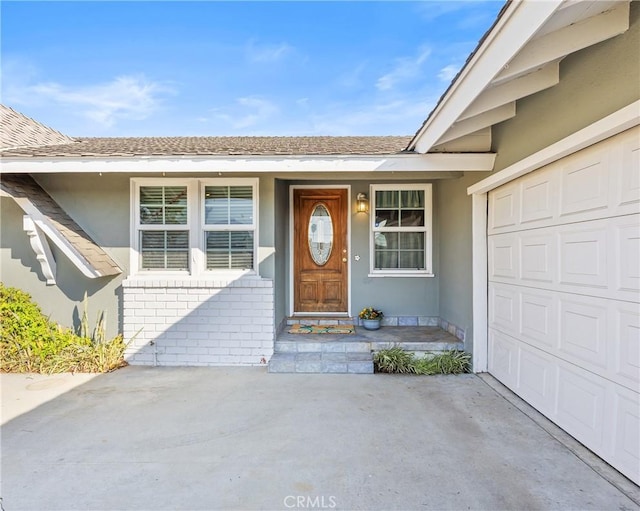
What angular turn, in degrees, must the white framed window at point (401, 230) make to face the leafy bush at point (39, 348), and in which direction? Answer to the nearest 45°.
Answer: approximately 45° to its right

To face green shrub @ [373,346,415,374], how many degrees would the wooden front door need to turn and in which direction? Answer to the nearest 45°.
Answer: approximately 45° to its left

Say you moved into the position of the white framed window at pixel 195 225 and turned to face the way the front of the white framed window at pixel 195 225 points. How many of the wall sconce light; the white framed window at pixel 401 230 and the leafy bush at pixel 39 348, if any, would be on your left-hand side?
2

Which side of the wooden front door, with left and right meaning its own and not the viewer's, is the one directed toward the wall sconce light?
left

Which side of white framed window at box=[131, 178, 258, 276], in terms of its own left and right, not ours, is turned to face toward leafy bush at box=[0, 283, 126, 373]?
right

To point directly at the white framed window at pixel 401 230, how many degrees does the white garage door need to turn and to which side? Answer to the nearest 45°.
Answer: approximately 90° to its right

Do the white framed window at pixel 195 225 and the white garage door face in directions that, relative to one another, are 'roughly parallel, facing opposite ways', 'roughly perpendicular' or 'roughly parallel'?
roughly perpendicular

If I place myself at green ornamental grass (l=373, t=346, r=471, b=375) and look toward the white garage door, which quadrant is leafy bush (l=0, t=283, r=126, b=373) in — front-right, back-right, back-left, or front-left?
back-right

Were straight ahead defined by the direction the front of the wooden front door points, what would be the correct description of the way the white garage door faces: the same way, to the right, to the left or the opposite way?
to the right

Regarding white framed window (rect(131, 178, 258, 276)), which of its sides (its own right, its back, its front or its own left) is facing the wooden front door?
left

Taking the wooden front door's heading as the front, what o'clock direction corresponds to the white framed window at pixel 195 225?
The white framed window is roughly at 2 o'clock from the wooden front door.

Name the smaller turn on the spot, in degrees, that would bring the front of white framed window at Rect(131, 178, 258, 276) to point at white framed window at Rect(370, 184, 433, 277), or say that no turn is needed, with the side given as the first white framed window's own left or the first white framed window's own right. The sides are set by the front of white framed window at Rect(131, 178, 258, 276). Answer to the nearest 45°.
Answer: approximately 90° to the first white framed window's own left
